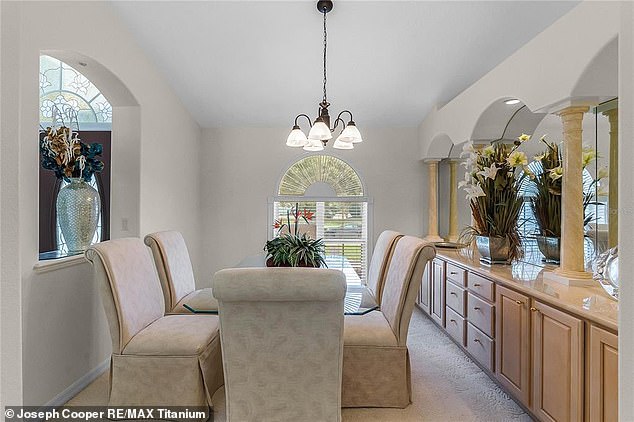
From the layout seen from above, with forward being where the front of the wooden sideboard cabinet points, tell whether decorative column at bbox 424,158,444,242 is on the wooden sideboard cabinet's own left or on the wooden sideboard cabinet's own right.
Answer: on the wooden sideboard cabinet's own right

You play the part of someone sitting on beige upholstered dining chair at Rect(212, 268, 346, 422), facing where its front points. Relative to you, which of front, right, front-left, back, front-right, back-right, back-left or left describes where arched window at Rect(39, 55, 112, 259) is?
front-left

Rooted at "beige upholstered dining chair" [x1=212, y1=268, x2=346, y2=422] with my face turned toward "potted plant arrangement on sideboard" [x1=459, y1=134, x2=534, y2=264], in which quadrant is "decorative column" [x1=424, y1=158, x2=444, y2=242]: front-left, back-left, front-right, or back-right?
front-left

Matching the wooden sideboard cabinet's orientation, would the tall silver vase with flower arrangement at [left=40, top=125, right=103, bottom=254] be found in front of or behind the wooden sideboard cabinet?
in front

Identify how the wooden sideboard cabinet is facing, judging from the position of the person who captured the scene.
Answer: facing the viewer and to the left of the viewer

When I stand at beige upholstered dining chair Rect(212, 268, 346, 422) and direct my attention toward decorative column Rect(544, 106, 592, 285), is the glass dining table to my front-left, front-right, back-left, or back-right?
front-left

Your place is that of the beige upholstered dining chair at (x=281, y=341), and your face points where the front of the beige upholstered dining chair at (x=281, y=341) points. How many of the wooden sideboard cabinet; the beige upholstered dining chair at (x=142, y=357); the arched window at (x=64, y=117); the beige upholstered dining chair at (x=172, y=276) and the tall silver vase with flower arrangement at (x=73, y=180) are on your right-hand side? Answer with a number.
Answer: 1

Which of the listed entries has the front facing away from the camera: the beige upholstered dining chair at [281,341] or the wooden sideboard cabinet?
the beige upholstered dining chair

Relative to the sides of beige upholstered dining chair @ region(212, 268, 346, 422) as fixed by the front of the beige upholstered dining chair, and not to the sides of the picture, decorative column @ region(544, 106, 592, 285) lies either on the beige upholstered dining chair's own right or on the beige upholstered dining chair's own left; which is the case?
on the beige upholstered dining chair's own right

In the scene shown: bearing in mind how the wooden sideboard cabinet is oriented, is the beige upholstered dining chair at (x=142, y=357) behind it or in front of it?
in front

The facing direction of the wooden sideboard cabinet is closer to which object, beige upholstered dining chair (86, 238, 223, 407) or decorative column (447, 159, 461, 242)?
the beige upholstered dining chair

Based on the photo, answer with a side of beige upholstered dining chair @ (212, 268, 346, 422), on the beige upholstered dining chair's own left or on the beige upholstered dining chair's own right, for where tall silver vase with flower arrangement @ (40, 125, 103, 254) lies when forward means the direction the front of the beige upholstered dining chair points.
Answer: on the beige upholstered dining chair's own left

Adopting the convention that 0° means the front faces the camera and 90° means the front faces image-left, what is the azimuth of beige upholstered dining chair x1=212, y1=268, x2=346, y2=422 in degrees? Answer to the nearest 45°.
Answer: approximately 180°

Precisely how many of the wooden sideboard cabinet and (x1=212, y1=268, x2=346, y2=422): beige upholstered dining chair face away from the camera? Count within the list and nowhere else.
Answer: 1

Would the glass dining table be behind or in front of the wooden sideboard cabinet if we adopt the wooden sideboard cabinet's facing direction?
in front

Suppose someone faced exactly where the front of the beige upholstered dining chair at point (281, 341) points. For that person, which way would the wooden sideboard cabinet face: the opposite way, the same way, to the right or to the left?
to the left

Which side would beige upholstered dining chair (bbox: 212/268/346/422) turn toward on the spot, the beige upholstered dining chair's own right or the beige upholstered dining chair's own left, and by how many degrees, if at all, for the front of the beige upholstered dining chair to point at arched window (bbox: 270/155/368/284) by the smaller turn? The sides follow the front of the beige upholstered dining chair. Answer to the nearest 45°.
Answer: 0° — it already faces it
